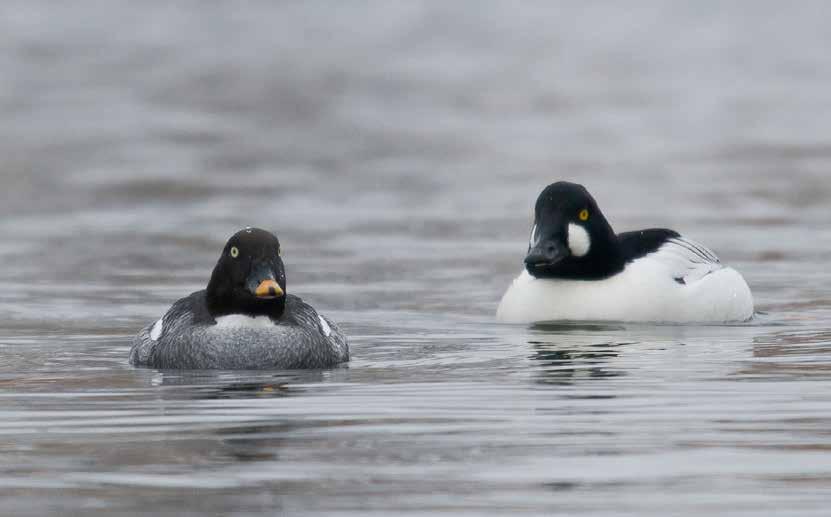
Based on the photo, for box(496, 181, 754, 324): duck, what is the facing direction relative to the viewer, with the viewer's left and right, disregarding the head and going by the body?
facing the viewer and to the left of the viewer

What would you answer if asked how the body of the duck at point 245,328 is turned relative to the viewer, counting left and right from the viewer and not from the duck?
facing the viewer

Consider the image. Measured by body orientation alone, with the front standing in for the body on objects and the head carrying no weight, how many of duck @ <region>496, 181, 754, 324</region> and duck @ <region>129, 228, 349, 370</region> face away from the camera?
0

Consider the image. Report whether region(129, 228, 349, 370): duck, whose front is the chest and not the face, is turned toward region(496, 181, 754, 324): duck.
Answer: no

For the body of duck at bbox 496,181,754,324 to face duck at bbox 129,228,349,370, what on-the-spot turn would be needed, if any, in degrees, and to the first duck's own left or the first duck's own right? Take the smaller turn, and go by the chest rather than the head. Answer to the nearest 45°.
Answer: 0° — it already faces it
